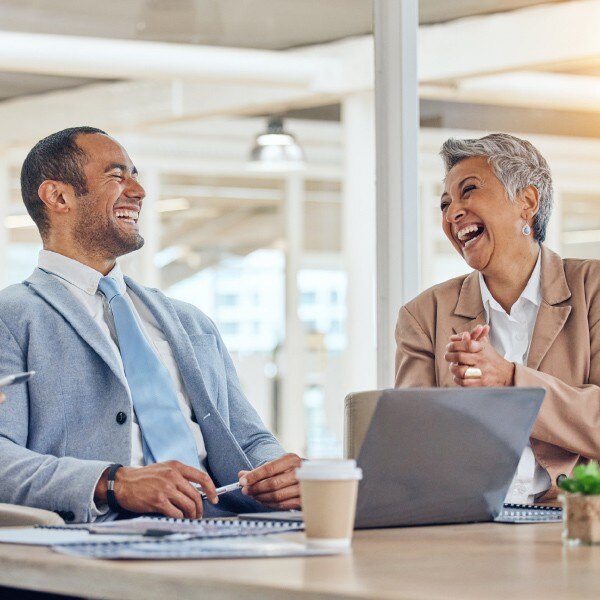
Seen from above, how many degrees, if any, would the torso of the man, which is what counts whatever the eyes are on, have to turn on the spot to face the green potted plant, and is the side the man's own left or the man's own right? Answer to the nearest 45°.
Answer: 0° — they already face it

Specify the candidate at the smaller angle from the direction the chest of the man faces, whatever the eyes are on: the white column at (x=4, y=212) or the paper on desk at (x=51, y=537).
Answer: the paper on desk

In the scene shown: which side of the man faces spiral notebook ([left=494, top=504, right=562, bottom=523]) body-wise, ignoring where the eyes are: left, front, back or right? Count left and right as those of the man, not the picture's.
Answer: front

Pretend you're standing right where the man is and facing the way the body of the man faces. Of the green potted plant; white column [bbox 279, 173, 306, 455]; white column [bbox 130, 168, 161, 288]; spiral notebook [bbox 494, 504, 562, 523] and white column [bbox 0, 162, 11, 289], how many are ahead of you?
2

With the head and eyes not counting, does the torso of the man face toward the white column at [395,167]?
no

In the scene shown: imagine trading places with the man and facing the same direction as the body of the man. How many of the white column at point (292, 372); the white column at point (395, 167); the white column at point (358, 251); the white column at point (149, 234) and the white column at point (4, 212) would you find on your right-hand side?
0

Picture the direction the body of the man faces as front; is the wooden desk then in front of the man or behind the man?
in front

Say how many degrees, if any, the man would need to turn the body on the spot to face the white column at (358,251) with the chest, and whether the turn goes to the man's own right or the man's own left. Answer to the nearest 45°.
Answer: approximately 135° to the man's own left

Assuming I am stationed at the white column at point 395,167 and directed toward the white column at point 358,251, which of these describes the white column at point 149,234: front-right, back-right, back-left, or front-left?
front-left

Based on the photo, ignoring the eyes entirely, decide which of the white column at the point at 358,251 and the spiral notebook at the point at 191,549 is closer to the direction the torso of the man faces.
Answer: the spiral notebook

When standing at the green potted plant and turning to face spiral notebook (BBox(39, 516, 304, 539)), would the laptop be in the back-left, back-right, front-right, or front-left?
front-right

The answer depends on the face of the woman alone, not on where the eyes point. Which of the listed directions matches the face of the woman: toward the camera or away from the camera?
toward the camera

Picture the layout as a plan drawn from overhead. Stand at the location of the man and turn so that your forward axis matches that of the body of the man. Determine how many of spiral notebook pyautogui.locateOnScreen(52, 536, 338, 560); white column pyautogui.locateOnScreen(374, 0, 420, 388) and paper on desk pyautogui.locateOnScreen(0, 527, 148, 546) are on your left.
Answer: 1

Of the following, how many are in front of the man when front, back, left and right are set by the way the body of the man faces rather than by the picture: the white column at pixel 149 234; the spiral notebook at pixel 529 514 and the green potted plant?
2

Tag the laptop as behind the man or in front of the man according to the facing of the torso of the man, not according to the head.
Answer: in front

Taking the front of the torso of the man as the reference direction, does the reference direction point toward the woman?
no

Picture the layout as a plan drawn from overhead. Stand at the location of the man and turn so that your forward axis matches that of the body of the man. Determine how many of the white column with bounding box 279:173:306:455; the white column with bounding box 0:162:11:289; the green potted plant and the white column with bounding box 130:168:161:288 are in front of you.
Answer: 1

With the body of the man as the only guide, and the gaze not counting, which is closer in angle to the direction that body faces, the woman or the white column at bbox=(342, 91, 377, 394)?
the woman
